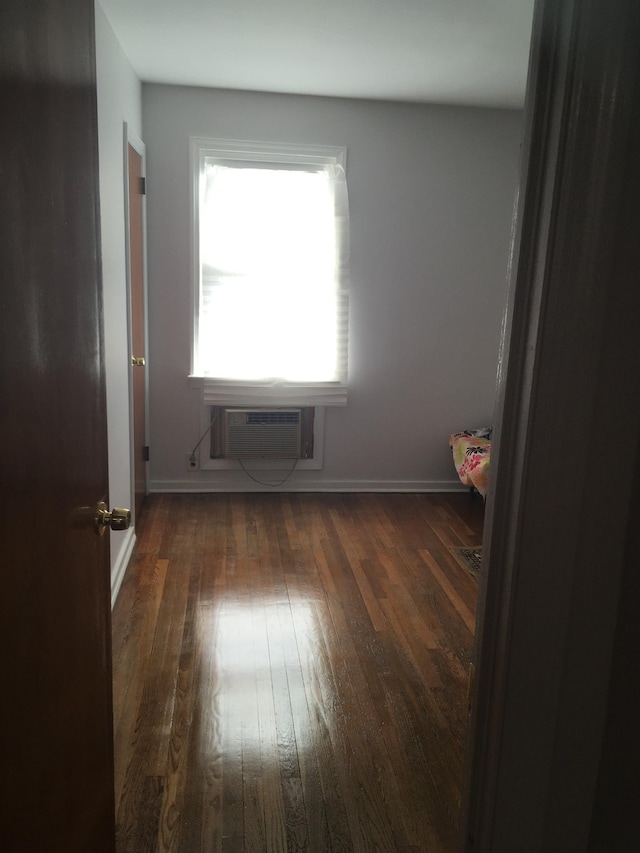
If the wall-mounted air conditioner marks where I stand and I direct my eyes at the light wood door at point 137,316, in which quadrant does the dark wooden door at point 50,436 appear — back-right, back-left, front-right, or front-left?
front-left

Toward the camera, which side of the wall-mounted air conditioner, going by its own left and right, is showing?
front

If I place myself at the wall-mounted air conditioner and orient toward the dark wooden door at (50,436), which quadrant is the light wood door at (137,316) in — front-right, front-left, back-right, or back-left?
front-right

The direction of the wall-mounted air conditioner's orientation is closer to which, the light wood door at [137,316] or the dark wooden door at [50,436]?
the dark wooden door

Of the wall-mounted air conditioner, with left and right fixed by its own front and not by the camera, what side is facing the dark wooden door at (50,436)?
front

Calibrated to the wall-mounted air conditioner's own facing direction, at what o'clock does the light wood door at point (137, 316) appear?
The light wood door is roughly at 2 o'clock from the wall-mounted air conditioner.

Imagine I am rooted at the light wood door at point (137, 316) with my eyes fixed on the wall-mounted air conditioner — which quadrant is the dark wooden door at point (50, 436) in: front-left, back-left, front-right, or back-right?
back-right
